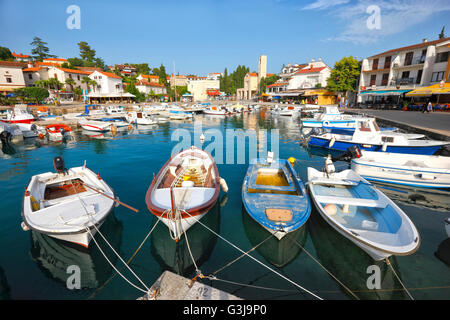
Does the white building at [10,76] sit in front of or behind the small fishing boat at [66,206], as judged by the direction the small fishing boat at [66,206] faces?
behind

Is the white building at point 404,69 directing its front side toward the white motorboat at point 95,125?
yes

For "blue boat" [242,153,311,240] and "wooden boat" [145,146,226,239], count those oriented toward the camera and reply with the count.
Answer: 2

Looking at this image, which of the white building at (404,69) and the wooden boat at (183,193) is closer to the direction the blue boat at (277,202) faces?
the wooden boat

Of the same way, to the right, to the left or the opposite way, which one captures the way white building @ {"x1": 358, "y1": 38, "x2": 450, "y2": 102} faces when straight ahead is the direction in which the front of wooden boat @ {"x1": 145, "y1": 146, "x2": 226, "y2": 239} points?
to the right

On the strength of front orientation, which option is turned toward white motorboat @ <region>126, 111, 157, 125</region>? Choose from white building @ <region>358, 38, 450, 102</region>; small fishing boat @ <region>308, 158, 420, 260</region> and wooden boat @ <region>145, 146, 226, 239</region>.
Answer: the white building

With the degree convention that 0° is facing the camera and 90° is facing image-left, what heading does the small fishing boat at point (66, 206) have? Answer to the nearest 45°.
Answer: approximately 315°

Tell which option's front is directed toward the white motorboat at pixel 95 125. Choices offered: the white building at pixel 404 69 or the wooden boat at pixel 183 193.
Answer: the white building

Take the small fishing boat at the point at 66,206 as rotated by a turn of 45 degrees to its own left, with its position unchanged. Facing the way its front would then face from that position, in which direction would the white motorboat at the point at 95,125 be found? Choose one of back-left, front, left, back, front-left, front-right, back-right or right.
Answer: left

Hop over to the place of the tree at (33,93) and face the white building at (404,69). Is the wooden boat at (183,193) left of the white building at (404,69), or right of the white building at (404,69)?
right
